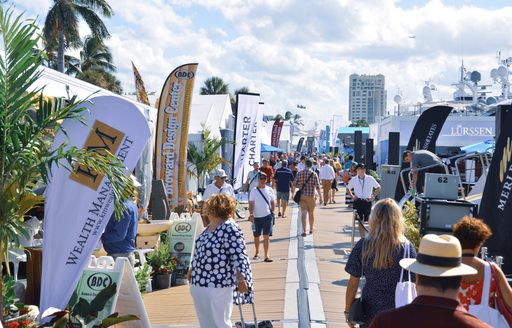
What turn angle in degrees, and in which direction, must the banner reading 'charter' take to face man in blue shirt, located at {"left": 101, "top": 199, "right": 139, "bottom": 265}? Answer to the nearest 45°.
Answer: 0° — it already faces them

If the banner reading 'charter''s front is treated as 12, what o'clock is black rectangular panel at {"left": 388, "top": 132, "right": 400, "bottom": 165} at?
The black rectangular panel is roughly at 9 o'clock from the banner reading 'charter'.

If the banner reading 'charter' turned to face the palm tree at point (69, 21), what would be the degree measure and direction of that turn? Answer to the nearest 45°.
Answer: approximately 135° to its right

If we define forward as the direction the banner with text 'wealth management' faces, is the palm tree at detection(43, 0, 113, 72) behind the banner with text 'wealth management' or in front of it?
behind

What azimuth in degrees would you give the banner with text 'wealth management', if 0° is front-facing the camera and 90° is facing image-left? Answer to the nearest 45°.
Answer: approximately 0°
